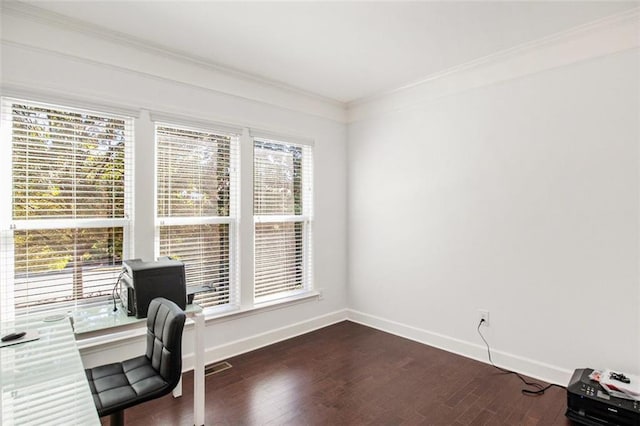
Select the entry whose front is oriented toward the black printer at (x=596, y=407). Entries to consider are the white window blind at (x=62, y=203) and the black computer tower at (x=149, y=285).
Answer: the white window blind

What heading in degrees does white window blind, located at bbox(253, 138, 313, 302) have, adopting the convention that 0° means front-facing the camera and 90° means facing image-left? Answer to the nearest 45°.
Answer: approximately 315°

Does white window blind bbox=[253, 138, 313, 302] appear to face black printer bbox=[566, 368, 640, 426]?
yes

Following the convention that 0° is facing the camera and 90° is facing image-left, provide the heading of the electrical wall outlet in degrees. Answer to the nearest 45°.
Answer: approximately 45°

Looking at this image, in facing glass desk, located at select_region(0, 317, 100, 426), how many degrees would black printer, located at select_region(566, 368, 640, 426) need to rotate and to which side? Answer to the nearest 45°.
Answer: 0° — it already faces it

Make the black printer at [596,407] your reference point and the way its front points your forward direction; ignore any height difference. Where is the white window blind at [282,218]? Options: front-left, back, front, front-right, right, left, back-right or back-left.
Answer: front-right

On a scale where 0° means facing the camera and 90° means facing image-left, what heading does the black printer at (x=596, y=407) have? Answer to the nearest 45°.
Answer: approximately 45°

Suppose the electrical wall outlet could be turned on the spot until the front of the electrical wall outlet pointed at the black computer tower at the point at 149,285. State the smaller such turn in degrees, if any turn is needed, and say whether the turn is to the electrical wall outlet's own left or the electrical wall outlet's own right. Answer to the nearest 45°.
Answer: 0° — it already faces it
